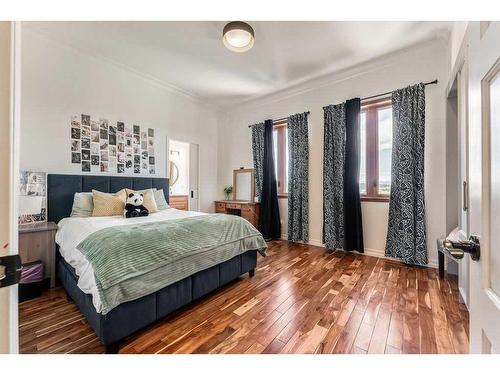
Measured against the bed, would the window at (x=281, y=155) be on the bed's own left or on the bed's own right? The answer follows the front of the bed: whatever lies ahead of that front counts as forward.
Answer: on the bed's own left

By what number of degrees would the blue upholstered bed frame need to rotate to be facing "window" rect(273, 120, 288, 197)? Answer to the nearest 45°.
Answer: approximately 90° to its left

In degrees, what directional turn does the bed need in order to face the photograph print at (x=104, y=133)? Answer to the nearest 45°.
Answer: approximately 135° to its left

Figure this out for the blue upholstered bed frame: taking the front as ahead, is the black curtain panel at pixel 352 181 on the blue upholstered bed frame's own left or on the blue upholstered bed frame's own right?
on the blue upholstered bed frame's own left

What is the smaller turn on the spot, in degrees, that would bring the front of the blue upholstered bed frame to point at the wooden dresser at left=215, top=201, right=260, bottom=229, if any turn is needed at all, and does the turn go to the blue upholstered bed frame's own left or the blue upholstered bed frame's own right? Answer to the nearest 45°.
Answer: approximately 90° to the blue upholstered bed frame's own left

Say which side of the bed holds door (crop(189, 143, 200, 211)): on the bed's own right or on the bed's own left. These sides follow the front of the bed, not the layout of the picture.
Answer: on the bed's own left

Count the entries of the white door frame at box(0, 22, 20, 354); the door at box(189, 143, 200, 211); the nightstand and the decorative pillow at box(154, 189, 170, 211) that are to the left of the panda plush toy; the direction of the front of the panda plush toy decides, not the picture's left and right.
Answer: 2

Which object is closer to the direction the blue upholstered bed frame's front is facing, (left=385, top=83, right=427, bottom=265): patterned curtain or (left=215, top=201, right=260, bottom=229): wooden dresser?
the patterned curtain

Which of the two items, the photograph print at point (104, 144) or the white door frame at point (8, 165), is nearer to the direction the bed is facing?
the white door frame

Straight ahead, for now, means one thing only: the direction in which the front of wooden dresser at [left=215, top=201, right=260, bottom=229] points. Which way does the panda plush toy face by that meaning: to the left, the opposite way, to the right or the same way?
to the left
